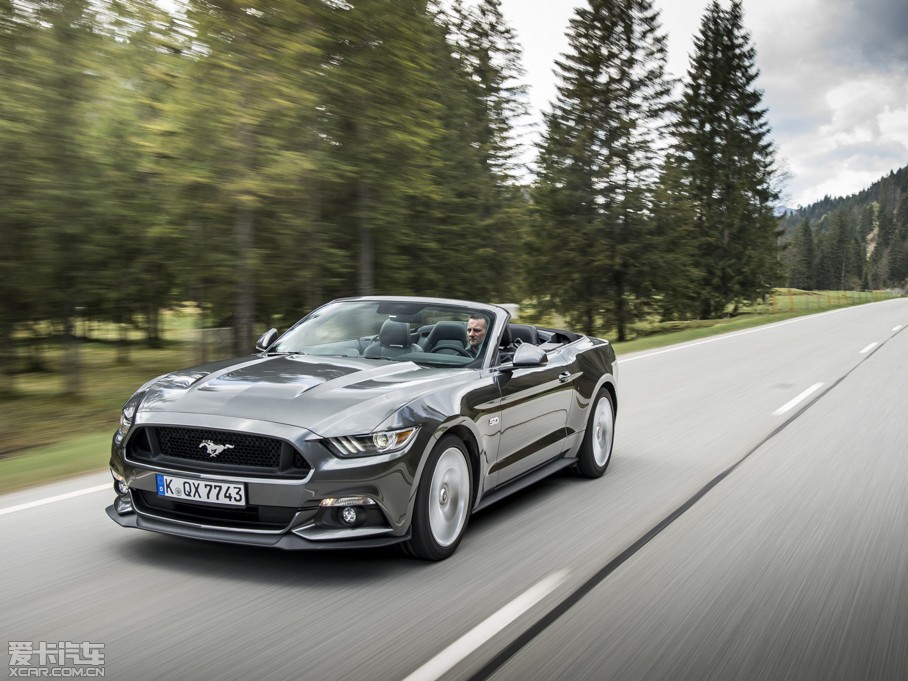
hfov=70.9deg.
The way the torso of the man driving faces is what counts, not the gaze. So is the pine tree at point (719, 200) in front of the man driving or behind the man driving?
behind

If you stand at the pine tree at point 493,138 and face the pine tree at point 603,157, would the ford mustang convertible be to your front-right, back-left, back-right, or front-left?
back-right

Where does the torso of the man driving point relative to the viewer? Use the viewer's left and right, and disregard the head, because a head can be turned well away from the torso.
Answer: facing the viewer and to the left of the viewer

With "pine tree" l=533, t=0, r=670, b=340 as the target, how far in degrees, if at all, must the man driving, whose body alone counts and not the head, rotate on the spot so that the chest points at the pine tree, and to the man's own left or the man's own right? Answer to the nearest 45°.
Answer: approximately 135° to the man's own right

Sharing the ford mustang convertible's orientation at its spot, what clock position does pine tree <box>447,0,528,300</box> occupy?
The pine tree is roughly at 5 o'clock from the ford mustang convertible.

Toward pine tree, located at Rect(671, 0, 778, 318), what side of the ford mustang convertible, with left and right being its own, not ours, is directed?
back

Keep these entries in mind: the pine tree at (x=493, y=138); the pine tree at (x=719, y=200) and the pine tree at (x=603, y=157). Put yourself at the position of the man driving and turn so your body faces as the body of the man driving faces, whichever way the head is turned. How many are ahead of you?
0

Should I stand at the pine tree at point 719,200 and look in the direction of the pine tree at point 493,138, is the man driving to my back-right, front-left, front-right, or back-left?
front-left

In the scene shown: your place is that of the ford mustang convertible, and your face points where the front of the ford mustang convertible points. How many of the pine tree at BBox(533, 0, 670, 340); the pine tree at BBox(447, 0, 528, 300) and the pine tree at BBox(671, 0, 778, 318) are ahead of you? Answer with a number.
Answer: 0

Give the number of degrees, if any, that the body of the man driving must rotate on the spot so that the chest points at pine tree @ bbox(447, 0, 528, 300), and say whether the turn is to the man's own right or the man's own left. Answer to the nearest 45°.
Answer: approximately 135° to the man's own right
